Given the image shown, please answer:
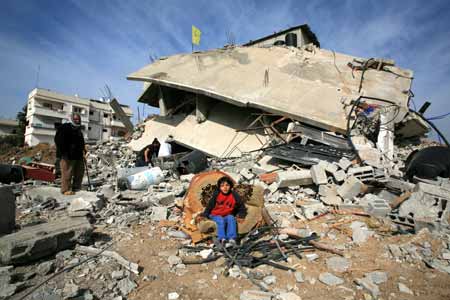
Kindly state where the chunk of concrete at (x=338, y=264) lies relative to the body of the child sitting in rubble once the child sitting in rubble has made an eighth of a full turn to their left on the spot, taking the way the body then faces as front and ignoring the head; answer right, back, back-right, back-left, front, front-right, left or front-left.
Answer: front

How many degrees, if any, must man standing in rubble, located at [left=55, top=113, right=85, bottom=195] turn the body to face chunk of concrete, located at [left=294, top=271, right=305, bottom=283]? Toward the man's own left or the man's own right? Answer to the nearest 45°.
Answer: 0° — they already face it

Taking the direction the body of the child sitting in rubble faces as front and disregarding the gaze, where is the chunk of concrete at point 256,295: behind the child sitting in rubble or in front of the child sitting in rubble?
in front

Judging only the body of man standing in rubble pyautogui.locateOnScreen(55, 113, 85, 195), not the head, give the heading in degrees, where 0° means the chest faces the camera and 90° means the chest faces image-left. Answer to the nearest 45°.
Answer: approximately 315°

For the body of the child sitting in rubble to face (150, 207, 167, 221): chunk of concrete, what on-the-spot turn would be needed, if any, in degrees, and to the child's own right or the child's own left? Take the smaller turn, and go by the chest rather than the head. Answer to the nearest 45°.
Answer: approximately 135° to the child's own right

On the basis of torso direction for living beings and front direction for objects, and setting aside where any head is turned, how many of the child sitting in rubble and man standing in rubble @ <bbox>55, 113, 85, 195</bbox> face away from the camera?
0

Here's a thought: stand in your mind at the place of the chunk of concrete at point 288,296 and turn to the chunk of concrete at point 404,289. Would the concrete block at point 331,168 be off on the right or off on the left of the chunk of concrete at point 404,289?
left

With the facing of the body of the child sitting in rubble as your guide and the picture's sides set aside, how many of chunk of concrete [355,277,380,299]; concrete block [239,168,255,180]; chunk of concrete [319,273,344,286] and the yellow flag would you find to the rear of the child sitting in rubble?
2

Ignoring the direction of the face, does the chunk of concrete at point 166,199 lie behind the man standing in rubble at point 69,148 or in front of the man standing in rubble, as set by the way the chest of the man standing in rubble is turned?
in front

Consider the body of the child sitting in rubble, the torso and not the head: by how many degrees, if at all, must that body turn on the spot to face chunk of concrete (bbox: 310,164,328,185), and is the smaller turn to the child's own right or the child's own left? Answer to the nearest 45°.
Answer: approximately 135° to the child's own left

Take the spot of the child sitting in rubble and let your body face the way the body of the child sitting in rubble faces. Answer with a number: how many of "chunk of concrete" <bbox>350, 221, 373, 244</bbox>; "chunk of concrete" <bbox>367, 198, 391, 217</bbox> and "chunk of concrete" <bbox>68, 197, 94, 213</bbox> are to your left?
2
